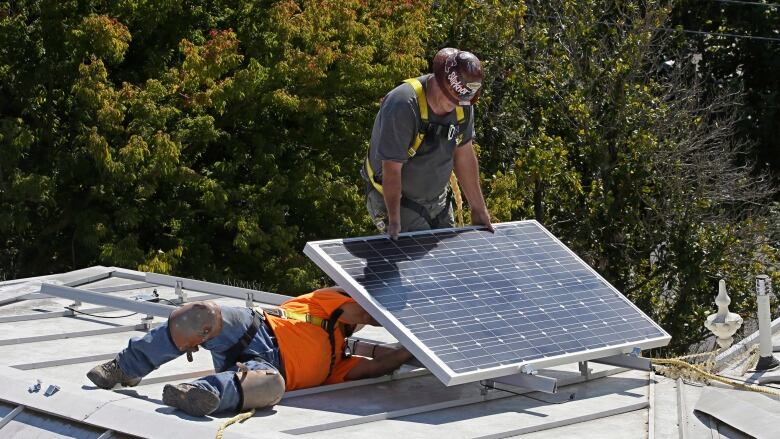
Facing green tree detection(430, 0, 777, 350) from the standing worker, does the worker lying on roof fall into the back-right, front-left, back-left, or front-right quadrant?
back-left

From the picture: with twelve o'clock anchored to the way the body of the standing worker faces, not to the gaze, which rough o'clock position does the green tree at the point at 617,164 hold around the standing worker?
The green tree is roughly at 8 o'clock from the standing worker.

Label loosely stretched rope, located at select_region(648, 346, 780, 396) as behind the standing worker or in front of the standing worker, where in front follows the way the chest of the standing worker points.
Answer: in front

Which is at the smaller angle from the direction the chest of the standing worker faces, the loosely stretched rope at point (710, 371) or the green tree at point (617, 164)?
the loosely stretched rope

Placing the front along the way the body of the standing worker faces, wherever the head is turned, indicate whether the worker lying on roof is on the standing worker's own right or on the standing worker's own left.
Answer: on the standing worker's own right

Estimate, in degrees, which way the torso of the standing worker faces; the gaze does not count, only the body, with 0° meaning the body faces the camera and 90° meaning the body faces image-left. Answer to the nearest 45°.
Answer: approximately 315°
